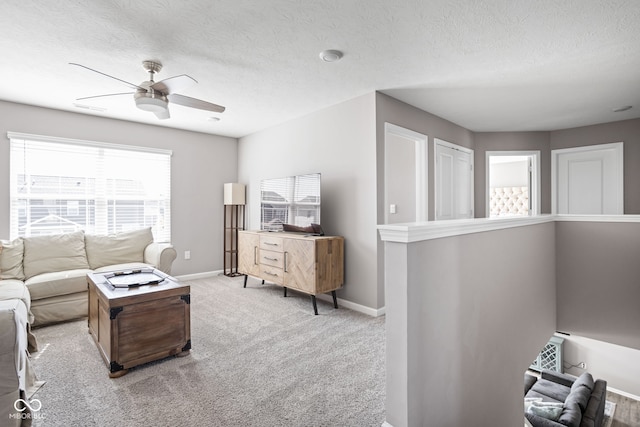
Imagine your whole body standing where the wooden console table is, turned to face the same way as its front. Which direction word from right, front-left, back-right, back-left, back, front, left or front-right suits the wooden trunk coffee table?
front

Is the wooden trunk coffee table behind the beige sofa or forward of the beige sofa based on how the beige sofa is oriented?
forward

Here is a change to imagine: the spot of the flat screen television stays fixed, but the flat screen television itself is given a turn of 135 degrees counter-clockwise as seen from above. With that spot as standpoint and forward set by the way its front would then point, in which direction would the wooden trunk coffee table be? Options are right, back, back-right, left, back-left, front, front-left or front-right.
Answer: back-right

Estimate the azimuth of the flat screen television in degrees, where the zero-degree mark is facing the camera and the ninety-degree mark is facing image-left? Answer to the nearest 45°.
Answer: approximately 45°

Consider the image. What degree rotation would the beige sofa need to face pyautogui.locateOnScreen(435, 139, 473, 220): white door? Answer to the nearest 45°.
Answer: approximately 45° to its left

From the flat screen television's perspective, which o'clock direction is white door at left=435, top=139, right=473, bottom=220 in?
The white door is roughly at 7 o'clock from the flat screen television.

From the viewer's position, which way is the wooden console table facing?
facing the viewer and to the left of the viewer

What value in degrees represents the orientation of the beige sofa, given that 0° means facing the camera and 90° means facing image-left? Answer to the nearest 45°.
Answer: approximately 315°

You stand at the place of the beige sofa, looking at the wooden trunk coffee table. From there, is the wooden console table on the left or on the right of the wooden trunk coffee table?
left
